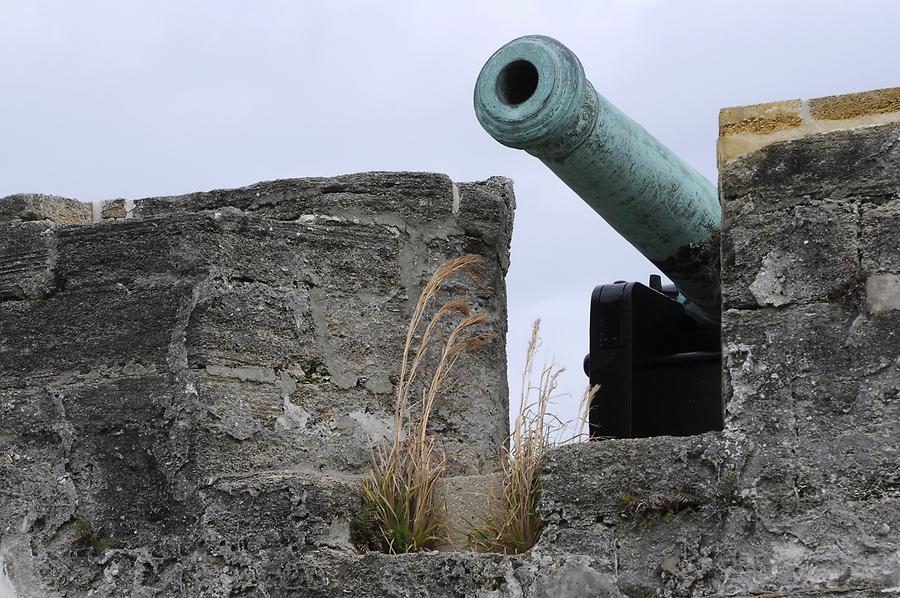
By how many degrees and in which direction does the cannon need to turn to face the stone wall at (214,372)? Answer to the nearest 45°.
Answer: approximately 45° to its right

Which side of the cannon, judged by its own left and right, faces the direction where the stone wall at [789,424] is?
left

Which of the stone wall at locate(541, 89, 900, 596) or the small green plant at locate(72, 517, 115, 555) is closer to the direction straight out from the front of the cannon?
the small green plant

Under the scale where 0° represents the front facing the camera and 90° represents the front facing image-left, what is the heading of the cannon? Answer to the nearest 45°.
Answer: approximately 45°

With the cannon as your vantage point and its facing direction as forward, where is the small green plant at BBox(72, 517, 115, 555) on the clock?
The small green plant is roughly at 1 o'clock from the cannon.
